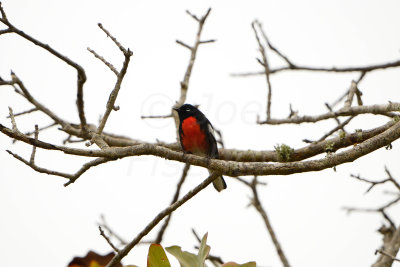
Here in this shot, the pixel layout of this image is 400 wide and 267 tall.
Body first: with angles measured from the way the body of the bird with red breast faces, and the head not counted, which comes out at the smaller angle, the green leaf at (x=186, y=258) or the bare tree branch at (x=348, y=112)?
the green leaf

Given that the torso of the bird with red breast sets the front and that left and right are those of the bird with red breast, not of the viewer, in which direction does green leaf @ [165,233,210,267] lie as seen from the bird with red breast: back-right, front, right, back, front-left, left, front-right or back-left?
front-left

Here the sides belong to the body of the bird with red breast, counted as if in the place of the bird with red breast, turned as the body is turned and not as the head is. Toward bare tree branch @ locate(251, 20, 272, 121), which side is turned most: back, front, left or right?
left

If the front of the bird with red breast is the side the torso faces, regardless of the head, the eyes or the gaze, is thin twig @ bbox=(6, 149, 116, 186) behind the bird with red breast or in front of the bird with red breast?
in front

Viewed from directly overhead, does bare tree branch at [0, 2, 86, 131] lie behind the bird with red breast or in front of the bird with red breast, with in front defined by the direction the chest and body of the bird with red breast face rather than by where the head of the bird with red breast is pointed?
in front

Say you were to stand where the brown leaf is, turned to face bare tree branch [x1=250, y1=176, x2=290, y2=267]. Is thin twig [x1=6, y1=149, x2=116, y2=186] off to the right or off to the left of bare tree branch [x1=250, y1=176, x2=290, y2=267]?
left

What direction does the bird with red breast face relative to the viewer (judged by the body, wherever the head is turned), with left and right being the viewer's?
facing the viewer and to the left of the viewer

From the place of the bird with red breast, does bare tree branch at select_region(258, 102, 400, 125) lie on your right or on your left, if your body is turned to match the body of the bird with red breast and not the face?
on your left
